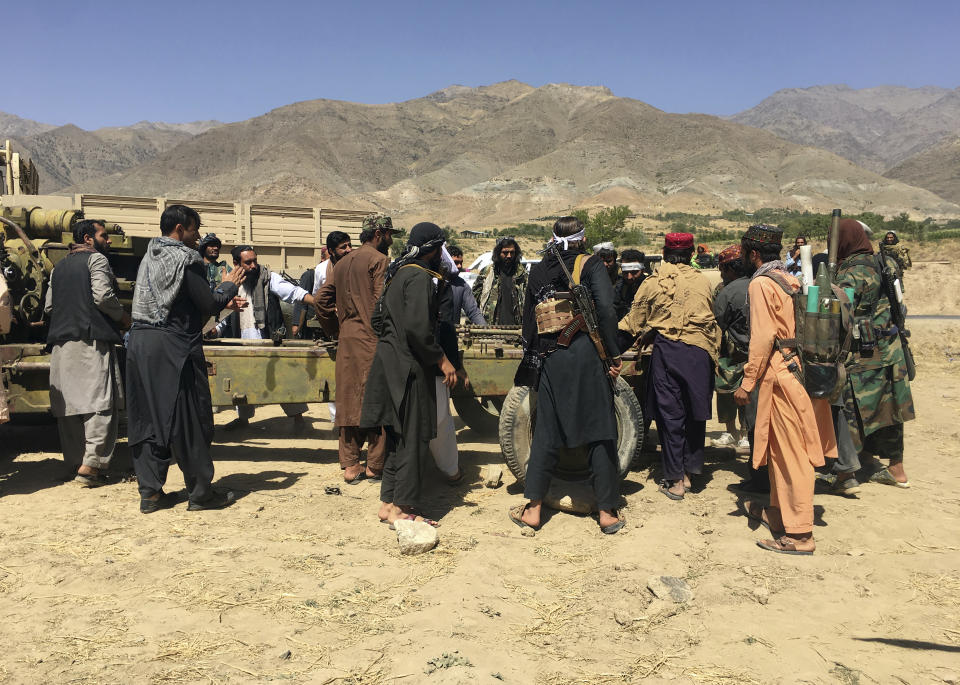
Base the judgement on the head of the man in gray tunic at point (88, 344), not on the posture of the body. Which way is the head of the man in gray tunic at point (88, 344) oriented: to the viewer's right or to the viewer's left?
to the viewer's right

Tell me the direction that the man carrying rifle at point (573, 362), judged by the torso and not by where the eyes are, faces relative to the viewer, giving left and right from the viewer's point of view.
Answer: facing away from the viewer

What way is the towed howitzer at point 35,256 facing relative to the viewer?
to the viewer's left

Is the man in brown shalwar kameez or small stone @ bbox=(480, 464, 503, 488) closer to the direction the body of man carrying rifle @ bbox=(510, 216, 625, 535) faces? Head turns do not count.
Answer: the small stone

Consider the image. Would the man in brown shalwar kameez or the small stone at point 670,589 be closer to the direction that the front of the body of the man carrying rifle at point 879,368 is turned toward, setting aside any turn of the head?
the man in brown shalwar kameez

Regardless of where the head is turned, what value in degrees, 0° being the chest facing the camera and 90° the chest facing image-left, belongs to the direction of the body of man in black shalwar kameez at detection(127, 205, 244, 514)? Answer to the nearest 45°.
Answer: approximately 225°

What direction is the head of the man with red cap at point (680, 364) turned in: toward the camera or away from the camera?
away from the camera

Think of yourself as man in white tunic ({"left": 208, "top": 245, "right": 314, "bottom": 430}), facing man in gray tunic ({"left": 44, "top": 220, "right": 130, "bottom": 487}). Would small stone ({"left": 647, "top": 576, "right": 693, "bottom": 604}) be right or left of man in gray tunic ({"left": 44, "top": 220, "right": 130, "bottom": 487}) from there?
left

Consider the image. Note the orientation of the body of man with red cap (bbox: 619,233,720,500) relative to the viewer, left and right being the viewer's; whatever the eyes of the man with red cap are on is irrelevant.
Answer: facing away from the viewer

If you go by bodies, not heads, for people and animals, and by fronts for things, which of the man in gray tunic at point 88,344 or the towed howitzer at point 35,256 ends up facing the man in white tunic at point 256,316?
the man in gray tunic at point 88,344

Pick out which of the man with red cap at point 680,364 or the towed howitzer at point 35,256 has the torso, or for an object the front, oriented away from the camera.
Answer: the man with red cap

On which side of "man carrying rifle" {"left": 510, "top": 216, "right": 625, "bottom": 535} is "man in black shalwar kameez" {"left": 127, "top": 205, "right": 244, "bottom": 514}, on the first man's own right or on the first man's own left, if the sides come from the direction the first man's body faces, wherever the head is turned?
on the first man's own left

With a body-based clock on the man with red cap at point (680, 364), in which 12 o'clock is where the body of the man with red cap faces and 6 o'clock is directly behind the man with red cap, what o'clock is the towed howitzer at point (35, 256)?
The towed howitzer is roughly at 9 o'clock from the man with red cap.

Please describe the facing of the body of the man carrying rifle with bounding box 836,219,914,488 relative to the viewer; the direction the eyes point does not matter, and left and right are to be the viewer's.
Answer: facing away from the viewer and to the left of the viewer
